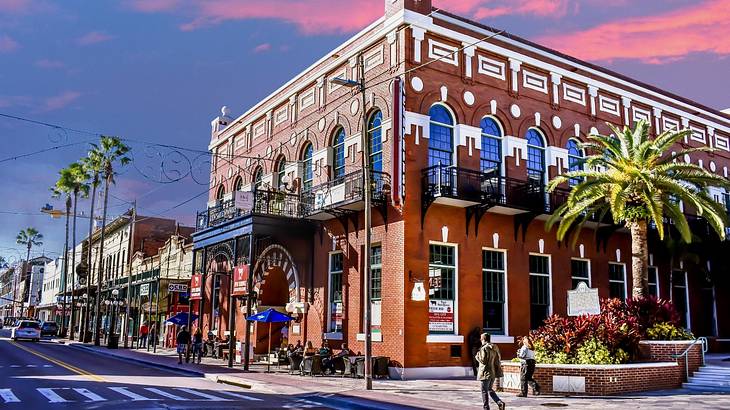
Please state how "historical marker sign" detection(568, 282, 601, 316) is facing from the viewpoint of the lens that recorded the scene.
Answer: facing the viewer

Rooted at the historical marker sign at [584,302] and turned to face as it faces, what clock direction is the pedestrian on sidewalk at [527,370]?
The pedestrian on sidewalk is roughly at 1 o'clock from the historical marker sign.

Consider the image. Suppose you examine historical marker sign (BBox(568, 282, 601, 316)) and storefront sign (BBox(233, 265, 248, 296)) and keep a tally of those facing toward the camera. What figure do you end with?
2
